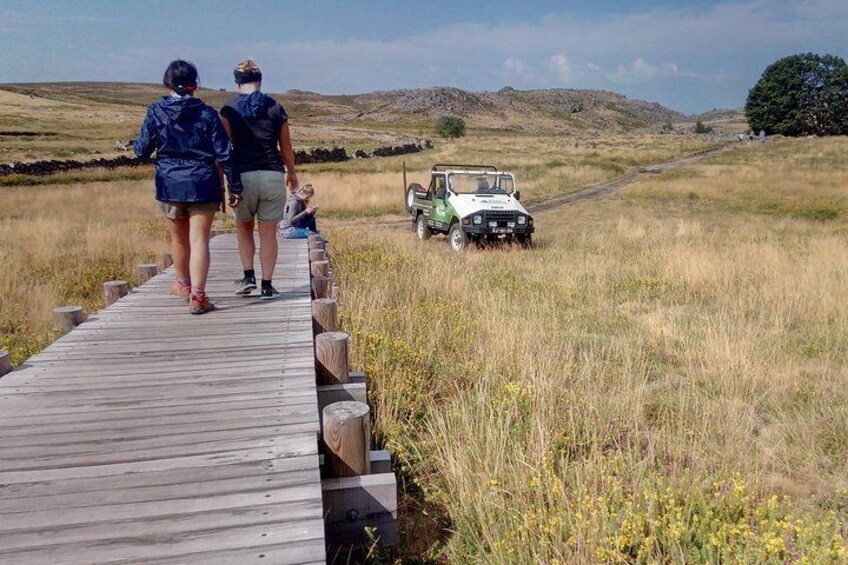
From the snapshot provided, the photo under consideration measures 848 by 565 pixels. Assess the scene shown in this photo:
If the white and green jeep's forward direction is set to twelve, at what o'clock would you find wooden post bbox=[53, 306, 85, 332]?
The wooden post is roughly at 2 o'clock from the white and green jeep.

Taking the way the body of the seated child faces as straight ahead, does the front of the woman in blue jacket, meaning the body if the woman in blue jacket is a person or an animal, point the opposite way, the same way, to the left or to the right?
to the left

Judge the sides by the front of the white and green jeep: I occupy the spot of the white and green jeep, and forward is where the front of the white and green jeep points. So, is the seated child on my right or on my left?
on my right

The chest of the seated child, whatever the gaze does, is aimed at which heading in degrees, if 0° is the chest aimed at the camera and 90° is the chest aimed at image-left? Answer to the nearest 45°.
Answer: approximately 270°

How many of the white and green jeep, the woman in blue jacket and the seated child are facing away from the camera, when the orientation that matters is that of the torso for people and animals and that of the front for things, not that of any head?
1

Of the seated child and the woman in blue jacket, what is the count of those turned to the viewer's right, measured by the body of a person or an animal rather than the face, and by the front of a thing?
1

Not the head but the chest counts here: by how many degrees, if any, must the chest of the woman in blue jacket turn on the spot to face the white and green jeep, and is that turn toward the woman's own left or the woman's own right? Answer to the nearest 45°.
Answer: approximately 45° to the woman's own right

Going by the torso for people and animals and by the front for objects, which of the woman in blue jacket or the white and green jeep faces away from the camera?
the woman in blue jacket

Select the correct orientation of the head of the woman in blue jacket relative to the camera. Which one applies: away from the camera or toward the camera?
away from the camera

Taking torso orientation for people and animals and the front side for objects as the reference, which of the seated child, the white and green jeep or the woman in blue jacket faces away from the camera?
the woman in blue jacket

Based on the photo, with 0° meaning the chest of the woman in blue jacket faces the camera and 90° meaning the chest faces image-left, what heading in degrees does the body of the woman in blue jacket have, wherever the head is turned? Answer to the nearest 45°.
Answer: approximately 180°
